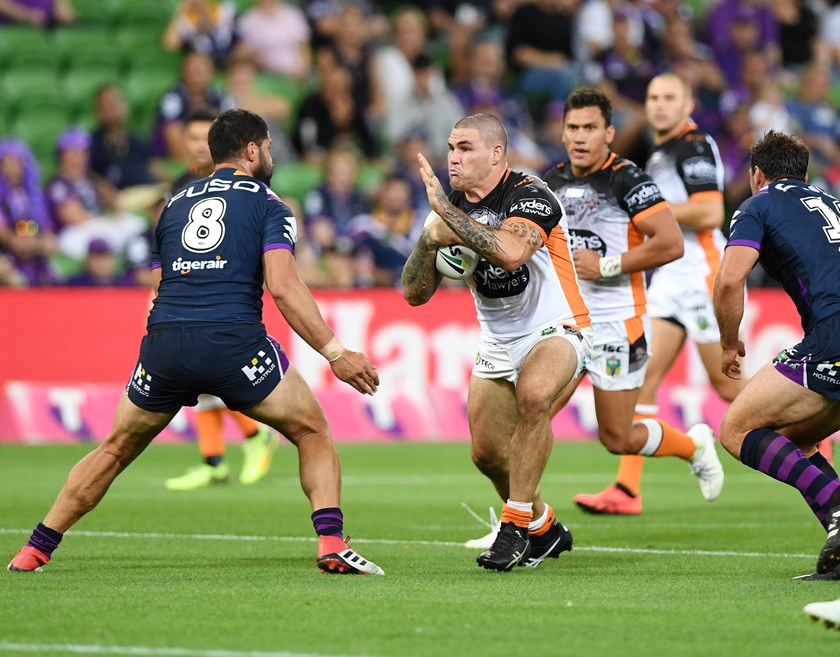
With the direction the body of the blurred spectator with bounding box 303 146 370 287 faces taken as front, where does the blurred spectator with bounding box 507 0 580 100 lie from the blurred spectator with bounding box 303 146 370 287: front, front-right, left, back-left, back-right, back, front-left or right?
back-left

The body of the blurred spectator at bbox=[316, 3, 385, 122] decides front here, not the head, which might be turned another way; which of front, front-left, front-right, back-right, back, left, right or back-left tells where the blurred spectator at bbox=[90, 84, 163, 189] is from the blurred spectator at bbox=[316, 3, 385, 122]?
front-right

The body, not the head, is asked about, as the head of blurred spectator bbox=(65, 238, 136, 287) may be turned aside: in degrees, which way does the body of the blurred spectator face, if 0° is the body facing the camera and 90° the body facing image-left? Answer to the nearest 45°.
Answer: approximately 0°

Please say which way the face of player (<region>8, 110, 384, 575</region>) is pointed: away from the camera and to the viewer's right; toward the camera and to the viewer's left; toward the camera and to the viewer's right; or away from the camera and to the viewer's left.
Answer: away from the camera and to the viewer's right

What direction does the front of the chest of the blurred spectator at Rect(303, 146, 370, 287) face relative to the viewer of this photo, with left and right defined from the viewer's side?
facing the viewer

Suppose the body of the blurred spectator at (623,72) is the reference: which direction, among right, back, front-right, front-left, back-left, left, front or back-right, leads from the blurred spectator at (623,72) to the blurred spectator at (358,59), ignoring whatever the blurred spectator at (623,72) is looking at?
right

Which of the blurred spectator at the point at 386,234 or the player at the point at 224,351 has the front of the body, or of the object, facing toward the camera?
the blurred spectator

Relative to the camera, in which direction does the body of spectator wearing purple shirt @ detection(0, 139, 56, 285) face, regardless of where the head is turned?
toward the camera

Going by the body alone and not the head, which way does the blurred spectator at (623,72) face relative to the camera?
toward the camera

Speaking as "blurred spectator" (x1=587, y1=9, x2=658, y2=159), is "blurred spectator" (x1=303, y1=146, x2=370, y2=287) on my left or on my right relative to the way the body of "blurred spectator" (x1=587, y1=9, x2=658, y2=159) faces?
on my right

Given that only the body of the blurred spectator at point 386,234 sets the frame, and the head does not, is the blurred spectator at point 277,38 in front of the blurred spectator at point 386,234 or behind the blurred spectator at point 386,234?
behind

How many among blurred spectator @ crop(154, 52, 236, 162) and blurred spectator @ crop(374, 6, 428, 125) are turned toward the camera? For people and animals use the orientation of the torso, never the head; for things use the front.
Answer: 2

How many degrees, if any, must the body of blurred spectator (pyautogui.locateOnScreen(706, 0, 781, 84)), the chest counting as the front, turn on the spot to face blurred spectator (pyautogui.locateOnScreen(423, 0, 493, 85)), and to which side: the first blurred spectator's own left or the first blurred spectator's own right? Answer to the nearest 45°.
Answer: approximately 90° to the first blurred spectator's own right
